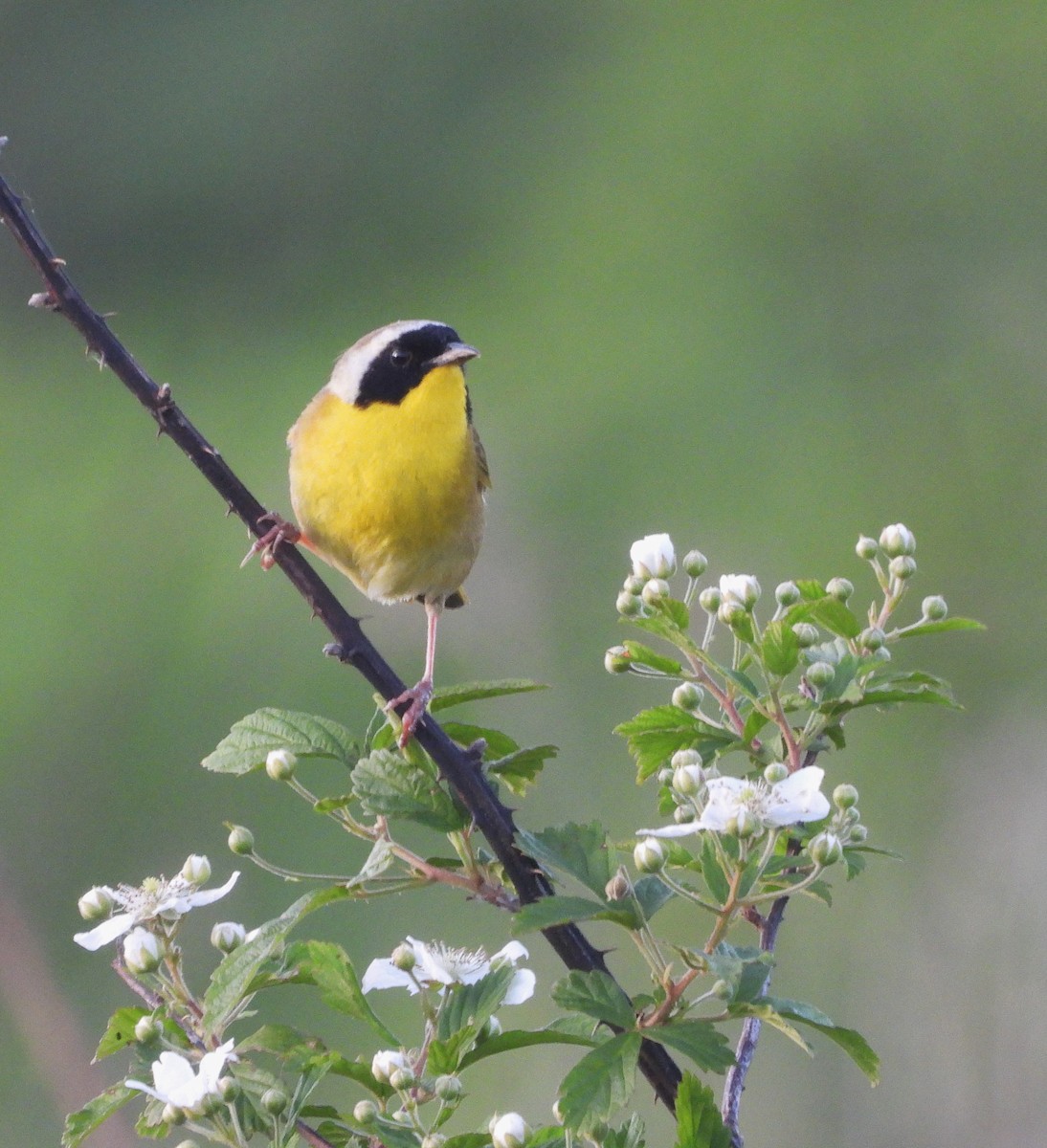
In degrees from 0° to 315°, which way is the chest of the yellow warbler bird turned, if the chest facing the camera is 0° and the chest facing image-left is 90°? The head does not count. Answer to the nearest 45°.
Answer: approximately 0°
